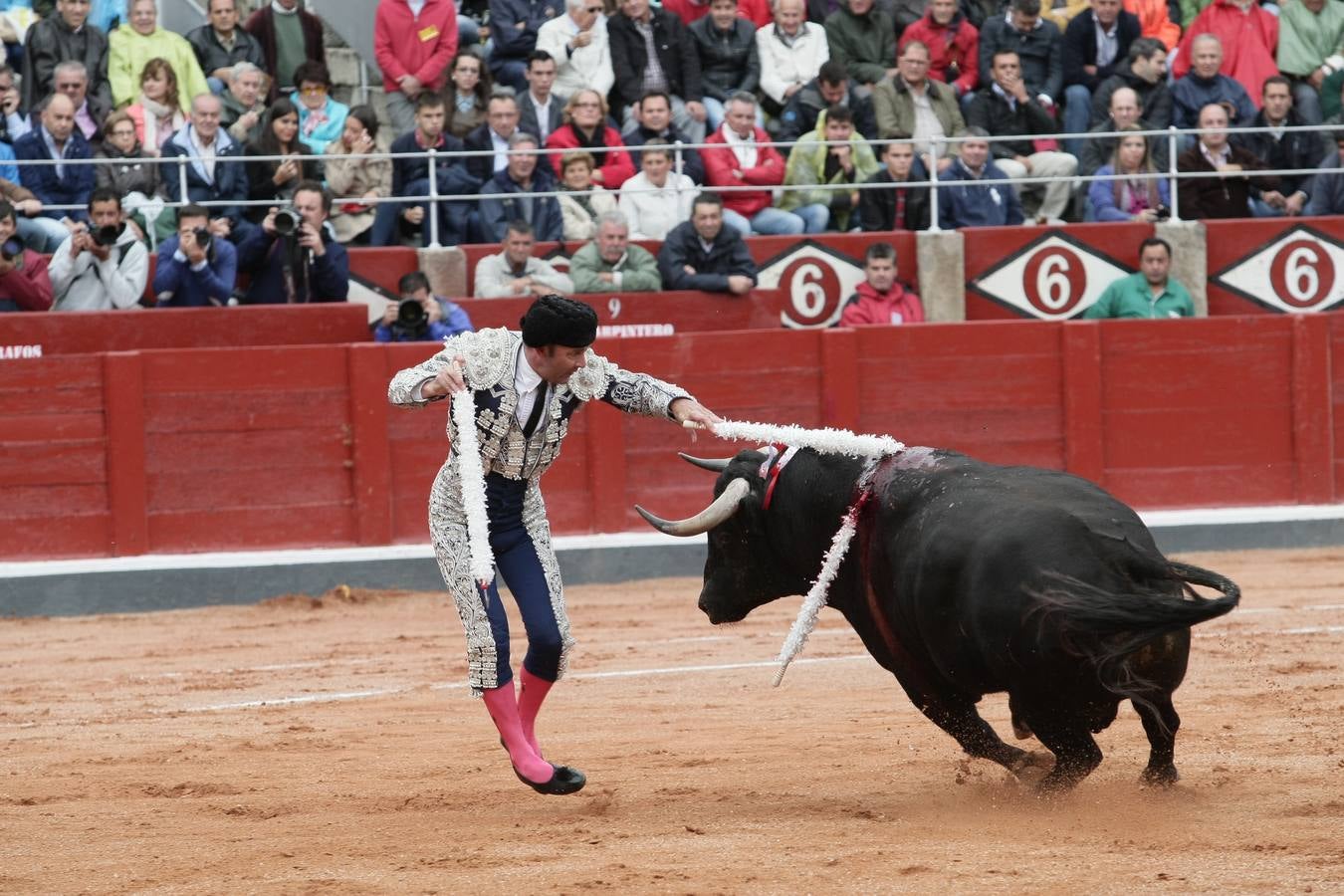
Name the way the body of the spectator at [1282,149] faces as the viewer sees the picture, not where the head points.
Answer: toward the camera

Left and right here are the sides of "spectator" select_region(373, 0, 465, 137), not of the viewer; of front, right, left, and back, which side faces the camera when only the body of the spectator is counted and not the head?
front

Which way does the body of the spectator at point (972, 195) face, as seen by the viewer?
toward the camera

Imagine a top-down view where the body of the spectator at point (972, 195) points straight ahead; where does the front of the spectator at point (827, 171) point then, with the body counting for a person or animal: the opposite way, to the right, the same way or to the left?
the same way

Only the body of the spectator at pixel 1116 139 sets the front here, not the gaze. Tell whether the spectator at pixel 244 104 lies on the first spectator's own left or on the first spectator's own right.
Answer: on the first spectator's own right

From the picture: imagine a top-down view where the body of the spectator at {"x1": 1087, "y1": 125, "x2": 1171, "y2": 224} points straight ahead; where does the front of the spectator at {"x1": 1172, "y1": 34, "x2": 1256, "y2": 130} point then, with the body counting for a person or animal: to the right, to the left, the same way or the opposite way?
the same way

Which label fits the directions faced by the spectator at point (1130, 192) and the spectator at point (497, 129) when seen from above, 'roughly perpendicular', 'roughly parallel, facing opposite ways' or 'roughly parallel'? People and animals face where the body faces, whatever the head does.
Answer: roughly parallel

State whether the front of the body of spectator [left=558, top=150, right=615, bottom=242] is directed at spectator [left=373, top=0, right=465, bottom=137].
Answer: no

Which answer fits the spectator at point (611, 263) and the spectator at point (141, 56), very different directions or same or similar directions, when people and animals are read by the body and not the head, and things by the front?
same or similar directions

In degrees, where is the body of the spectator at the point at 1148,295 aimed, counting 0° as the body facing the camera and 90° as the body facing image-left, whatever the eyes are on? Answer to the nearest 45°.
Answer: approximately 0°

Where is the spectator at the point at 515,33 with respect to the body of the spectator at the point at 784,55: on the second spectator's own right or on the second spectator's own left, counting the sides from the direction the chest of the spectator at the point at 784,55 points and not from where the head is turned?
on the second spectator's own right

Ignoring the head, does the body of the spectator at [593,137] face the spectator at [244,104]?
no

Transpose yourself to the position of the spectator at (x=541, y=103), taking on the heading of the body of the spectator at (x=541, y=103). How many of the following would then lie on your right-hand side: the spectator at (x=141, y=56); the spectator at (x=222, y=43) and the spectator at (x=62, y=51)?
3

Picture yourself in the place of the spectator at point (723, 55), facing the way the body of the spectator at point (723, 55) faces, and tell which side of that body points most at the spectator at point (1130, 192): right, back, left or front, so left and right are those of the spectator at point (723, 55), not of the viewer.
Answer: left

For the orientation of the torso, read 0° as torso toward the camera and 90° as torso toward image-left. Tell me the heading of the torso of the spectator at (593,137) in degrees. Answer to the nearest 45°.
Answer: approximately 0°
